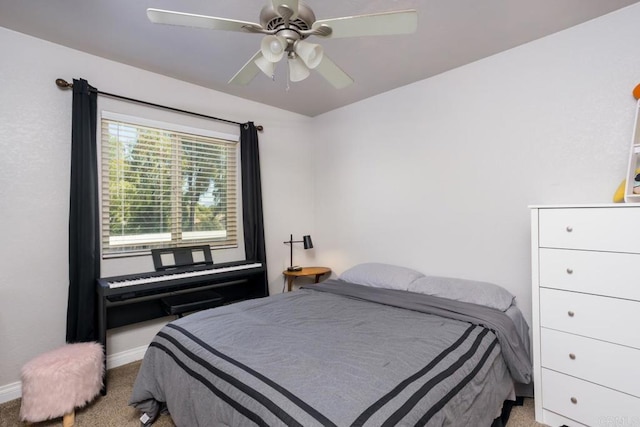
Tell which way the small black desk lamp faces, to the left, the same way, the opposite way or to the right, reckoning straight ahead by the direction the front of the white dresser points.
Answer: the opposite way

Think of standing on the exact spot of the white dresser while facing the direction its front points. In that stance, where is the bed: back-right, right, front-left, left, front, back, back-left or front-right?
front

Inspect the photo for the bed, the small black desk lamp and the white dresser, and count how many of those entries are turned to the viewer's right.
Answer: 1

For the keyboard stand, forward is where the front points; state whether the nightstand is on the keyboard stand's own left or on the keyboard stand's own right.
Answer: on the keyboard stand's own left

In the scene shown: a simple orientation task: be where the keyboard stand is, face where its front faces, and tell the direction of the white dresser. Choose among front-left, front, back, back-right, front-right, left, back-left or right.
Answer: front

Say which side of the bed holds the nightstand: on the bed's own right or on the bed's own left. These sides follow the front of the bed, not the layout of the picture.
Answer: on the bed's own right

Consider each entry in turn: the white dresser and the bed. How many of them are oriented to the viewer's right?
0

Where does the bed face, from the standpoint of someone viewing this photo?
facing the viewer and to the left of the viewer

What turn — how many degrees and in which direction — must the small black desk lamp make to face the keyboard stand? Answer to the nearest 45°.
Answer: approximately 135° to its right

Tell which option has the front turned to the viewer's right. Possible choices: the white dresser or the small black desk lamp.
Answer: the small black desk lamp

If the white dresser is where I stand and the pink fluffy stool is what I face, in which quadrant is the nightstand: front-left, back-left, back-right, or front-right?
front-right

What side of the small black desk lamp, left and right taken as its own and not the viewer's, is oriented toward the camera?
right

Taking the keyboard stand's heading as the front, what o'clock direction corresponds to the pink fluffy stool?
The pink fluffy stool is roughly at 3 o'clock from the keyboard stand.

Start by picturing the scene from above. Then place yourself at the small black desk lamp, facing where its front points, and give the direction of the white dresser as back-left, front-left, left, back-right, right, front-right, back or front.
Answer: front-right

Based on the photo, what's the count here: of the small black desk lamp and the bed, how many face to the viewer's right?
1

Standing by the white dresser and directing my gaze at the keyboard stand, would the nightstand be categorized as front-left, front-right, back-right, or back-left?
front-right
